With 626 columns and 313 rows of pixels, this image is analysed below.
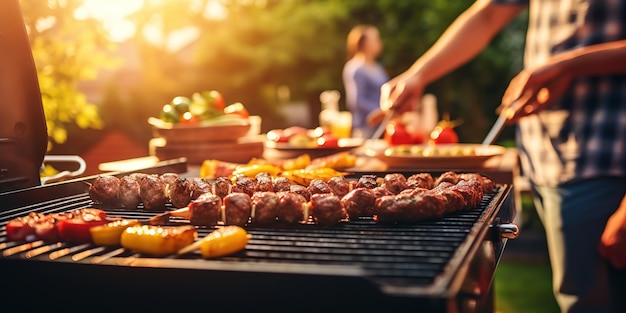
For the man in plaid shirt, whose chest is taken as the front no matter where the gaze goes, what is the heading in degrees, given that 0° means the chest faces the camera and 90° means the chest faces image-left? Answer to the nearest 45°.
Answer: approximately 45°

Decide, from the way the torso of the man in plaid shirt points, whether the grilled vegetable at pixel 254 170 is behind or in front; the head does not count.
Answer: in front

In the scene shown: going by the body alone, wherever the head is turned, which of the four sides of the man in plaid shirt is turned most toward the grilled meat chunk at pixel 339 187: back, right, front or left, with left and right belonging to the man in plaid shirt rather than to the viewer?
front

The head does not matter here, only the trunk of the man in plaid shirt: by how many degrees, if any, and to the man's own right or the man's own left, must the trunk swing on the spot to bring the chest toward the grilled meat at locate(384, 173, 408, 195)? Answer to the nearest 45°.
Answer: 0° — they already face it

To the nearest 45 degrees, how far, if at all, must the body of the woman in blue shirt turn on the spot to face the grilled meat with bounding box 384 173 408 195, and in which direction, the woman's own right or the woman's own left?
approximately 45° to the woman's own right

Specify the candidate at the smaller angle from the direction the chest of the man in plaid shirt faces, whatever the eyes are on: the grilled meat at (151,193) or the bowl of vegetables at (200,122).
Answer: the grilled meat

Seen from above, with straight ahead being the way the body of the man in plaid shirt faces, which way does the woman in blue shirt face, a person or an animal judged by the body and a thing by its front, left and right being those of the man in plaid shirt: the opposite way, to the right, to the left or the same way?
to the left

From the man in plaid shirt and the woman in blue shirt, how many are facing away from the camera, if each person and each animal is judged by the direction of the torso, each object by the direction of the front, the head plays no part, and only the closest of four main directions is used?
0

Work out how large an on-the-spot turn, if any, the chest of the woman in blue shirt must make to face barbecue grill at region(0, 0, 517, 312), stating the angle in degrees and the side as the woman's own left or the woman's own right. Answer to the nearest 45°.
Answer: approximately 45° to the woman's own right

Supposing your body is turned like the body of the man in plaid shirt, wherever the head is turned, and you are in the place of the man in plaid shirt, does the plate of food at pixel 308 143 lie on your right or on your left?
on your right
